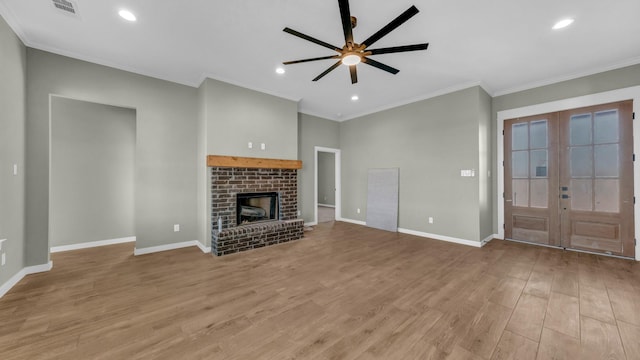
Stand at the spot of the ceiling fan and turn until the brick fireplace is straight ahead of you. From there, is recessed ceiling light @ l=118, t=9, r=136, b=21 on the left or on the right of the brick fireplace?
left

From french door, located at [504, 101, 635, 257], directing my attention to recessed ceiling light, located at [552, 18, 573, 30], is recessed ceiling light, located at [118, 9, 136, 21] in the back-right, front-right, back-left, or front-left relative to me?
front-right

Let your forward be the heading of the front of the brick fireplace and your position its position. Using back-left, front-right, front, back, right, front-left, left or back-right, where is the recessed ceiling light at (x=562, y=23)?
front

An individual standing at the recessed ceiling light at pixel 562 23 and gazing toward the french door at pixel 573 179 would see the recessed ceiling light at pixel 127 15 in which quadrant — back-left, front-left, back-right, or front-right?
back-left

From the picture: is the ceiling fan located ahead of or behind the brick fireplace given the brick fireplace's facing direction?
ahead

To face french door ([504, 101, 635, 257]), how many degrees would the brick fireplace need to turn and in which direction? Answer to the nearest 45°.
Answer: approximately 45° to its left
